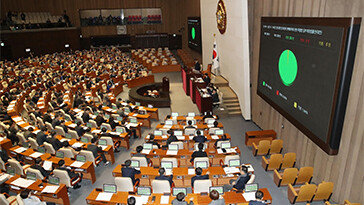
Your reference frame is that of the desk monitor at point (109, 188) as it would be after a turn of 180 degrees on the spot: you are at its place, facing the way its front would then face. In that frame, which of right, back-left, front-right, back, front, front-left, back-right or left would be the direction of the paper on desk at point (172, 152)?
front-right

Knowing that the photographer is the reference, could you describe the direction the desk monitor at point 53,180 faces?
facing the viewer and to the left of the viewer

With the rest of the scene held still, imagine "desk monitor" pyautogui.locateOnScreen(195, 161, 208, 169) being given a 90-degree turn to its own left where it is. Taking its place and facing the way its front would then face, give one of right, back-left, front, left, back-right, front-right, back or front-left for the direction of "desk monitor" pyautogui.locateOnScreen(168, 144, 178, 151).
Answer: back-left

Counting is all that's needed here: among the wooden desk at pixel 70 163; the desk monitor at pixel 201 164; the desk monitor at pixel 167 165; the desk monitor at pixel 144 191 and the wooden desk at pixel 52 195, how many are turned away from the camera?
0

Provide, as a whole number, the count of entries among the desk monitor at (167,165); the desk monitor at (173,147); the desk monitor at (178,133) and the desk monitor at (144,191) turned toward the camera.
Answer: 4

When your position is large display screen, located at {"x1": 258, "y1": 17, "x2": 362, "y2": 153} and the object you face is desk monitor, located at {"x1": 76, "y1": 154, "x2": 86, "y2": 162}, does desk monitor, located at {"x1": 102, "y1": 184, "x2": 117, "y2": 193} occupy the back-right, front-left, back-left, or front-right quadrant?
front-left

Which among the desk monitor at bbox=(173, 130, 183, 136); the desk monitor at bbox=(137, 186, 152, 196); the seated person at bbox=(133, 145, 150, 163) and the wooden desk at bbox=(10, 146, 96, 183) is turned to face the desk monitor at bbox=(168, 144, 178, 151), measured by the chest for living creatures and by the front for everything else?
the desk monitor at bbox=(173, 130, 183, 136)

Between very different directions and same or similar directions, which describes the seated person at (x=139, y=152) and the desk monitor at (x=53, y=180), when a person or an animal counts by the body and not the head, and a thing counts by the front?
very different directions

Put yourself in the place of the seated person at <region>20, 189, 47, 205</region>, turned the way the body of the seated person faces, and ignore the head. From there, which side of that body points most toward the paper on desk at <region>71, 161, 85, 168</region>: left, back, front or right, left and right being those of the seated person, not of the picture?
front

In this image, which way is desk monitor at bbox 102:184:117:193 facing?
toward the camera

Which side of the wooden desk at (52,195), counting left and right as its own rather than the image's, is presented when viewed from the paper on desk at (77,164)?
back

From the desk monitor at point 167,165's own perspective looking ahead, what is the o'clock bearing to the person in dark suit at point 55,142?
The person in dark suit is roughly at 4 o'clock from the desk monitor.

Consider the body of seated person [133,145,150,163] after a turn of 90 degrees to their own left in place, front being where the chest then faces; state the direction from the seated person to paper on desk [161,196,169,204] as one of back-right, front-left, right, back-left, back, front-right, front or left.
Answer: left

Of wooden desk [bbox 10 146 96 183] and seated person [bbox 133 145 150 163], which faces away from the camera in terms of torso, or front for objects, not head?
the seated person

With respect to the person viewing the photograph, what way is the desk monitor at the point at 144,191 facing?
facing the viewer

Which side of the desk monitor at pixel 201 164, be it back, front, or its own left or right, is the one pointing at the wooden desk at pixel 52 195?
right

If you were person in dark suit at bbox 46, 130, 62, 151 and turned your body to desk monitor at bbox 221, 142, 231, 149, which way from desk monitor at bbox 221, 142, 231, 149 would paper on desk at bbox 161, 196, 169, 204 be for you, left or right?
right

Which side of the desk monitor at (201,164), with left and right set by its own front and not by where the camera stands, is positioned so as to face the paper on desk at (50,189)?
right

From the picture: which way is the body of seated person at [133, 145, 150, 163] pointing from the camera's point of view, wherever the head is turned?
away from the camera

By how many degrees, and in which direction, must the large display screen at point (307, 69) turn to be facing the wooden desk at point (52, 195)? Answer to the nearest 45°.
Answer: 0° — it already faces it
